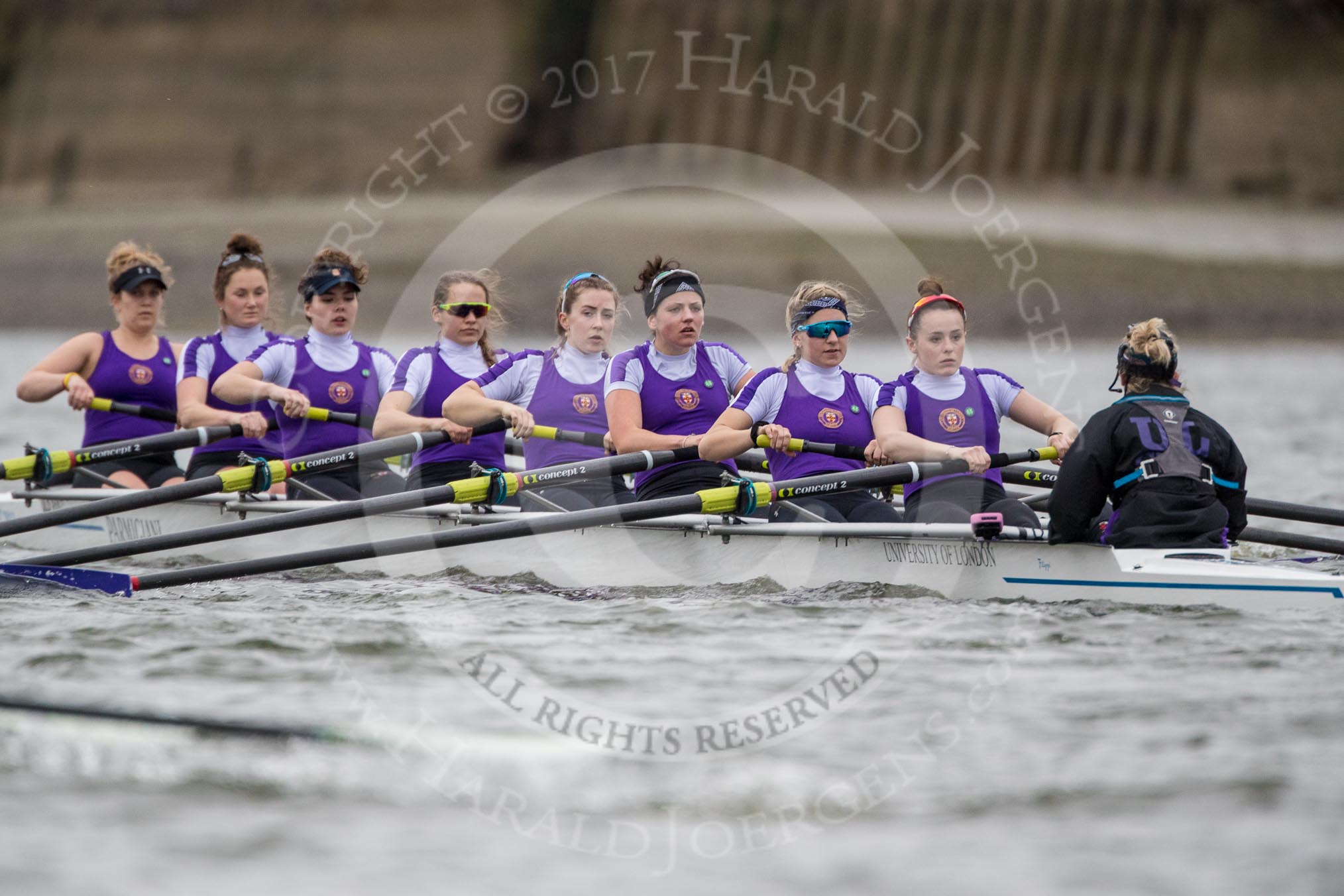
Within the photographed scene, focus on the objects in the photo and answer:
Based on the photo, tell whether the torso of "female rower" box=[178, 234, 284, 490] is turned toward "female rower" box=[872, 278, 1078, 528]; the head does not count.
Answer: yes

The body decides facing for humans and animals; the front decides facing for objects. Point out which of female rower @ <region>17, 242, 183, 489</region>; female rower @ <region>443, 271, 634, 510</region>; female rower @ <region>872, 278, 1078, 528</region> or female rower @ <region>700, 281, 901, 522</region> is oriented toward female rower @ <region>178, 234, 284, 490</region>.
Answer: female rower @ <region>17, 242, 183, 489</region>

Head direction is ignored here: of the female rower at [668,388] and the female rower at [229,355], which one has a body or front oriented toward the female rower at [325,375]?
the female rower at [229,355]

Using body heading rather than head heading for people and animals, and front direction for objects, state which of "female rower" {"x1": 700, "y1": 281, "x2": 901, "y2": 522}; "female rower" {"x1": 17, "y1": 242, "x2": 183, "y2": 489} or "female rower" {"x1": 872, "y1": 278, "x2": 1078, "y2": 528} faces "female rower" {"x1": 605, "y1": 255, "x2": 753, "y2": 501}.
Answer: "female rower" {"x1": 17, "y1": 242, "x2": 183, "y2": 489}

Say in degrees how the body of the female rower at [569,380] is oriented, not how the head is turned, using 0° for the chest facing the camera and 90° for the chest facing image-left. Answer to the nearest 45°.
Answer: approximately 315°

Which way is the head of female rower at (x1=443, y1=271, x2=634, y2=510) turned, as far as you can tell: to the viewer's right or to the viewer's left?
to the viewer's right

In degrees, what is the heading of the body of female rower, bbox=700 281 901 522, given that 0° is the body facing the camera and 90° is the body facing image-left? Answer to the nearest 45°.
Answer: approximately 315°

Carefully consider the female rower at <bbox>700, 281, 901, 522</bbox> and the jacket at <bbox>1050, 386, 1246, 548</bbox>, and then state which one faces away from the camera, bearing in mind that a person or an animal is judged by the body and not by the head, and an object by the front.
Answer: the jacket

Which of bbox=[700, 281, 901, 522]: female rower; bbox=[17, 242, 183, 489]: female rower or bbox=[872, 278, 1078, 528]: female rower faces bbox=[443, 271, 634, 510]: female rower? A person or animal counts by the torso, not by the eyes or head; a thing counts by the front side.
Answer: bbox=[17, 242, 183, 489]: female rower

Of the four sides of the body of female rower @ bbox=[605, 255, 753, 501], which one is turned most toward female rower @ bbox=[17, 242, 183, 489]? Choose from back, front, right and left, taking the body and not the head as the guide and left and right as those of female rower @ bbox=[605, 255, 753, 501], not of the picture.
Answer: back

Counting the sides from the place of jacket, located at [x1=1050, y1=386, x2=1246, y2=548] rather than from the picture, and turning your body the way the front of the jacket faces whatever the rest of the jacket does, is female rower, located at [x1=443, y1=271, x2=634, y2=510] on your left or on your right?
on your left
